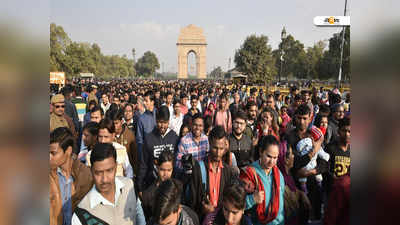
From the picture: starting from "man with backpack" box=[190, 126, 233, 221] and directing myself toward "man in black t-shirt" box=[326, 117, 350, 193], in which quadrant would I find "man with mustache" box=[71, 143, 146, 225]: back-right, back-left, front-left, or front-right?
back-right

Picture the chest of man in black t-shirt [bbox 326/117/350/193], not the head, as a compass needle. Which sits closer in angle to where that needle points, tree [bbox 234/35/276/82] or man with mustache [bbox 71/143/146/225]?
the man with mustache

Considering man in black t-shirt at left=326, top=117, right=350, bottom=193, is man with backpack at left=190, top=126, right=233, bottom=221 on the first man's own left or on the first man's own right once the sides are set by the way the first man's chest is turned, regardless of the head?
on the first man's own right

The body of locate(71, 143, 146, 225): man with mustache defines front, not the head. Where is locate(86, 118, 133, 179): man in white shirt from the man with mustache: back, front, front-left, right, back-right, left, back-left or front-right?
back

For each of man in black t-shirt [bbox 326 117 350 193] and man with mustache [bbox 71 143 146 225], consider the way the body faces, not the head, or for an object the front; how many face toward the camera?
2

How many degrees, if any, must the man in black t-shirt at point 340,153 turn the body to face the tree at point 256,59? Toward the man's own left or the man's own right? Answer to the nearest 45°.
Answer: approximately 180°

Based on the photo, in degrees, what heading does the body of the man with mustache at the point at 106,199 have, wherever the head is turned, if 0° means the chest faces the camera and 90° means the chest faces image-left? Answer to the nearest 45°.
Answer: approximately 0°
